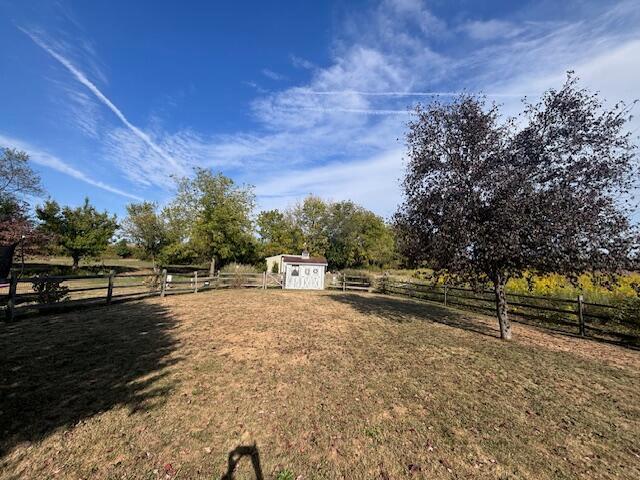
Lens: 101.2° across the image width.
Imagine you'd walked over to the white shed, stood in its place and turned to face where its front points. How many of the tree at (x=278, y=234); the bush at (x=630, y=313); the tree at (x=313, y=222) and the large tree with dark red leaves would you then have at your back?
2

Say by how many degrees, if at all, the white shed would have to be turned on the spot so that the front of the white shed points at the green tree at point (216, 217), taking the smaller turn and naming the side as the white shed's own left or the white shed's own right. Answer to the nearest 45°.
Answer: approximately 90° to the white shed's own right

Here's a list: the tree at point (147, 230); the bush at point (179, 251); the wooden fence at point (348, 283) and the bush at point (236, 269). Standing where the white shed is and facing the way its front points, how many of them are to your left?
1

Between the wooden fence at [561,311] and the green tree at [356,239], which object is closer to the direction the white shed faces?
the wooden fence

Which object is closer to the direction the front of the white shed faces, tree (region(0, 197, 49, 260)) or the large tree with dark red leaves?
the large tree with dark red leaves

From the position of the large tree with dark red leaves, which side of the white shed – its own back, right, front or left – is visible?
front

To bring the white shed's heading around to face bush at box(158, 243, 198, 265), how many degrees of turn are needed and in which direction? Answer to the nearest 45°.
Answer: approximately 90° to its right

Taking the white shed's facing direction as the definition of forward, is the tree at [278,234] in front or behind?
behind

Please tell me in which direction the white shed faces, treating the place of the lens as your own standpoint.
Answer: facing the viewer

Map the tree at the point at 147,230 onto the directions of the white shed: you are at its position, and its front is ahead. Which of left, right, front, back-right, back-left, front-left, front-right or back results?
back-right

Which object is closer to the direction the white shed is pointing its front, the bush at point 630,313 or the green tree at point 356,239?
the bush

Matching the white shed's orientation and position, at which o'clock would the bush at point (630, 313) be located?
The bush is roughly at 11 o'clock from the white shed.

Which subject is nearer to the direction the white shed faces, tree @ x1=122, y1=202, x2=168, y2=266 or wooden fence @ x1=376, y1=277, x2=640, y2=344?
the wooden fence

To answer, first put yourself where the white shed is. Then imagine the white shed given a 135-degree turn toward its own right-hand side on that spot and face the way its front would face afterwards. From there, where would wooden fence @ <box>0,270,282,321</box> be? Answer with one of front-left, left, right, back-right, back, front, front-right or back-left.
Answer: left

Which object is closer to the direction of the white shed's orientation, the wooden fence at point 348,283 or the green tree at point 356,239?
the wooden fence

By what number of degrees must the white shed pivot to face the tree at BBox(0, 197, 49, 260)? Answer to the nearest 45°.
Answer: approximately 90° to its right

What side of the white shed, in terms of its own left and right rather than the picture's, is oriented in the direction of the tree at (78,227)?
right
